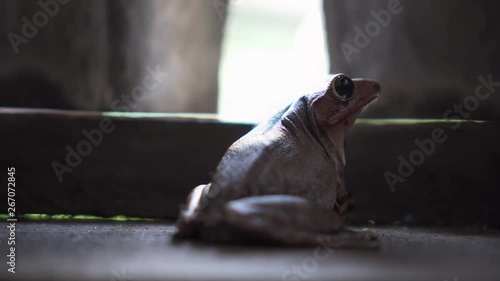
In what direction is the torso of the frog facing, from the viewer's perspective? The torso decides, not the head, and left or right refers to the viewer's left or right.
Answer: facing to the right of the viewer
